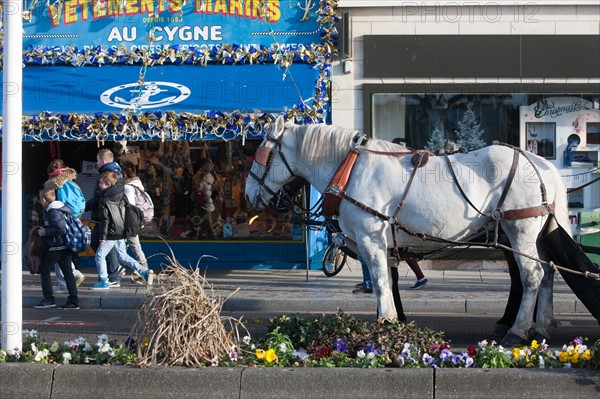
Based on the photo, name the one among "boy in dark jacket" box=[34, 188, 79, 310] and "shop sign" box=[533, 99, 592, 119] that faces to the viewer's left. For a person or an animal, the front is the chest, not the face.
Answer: the boy in dark jacket

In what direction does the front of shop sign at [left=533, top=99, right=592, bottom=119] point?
toward the camera

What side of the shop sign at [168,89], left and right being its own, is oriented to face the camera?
front

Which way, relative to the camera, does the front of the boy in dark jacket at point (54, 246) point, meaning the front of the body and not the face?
to the viewer's left

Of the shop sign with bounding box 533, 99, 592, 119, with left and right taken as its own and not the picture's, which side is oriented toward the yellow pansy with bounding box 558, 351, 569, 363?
front

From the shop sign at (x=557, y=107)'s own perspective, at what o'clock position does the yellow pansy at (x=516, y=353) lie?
The yellow pansy is roughly at 12 o'clock from the shop sign.

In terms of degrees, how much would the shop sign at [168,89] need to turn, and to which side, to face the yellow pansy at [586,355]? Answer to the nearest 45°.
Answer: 0° — it already faces it

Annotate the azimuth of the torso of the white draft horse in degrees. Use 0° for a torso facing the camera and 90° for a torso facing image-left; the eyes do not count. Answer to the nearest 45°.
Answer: approximately 90°

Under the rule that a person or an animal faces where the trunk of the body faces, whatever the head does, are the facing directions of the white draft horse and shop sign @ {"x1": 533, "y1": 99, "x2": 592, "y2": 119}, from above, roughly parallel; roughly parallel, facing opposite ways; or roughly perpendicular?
roughly perpendicular

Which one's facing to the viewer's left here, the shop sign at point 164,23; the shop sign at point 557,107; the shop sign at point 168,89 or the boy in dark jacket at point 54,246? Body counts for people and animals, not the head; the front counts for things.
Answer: the boy in dark jacket
